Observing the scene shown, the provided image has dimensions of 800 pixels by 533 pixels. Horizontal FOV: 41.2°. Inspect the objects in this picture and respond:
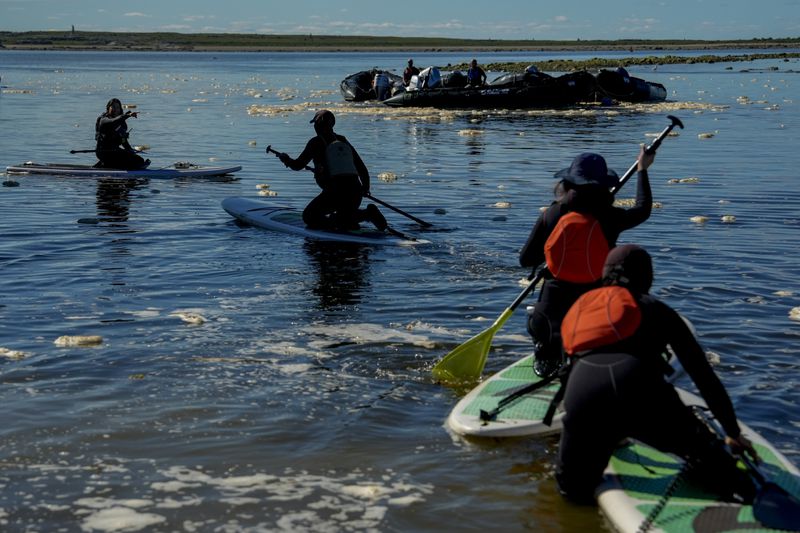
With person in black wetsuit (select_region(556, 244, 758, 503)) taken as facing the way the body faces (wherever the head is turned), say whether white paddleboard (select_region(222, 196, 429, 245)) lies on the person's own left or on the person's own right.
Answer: on the person's own left

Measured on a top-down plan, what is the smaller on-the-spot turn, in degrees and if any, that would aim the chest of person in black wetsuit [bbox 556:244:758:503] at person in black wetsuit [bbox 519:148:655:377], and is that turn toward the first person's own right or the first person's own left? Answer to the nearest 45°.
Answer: approximately 45° to the first person's own left

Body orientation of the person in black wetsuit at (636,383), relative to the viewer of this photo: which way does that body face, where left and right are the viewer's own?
facing away from the viewer and to the right of the viewer

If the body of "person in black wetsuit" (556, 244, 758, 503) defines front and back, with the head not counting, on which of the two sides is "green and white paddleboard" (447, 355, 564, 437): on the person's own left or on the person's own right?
on the person's own left

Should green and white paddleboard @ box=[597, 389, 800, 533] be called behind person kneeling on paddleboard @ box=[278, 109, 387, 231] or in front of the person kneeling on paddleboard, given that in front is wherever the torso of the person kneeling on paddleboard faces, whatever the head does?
behind

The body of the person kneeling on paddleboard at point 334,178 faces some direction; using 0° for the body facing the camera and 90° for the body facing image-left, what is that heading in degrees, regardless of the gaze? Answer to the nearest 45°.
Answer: approximately 135°

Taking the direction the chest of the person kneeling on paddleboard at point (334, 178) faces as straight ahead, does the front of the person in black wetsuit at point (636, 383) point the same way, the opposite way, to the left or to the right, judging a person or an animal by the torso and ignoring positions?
to the right

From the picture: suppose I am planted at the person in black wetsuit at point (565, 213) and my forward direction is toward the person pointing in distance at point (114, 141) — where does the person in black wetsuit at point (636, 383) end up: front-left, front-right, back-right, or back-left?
back-left

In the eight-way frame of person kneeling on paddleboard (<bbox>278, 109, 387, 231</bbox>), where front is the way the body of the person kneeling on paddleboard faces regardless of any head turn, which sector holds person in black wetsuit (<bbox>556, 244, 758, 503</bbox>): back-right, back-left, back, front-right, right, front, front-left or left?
back-left
